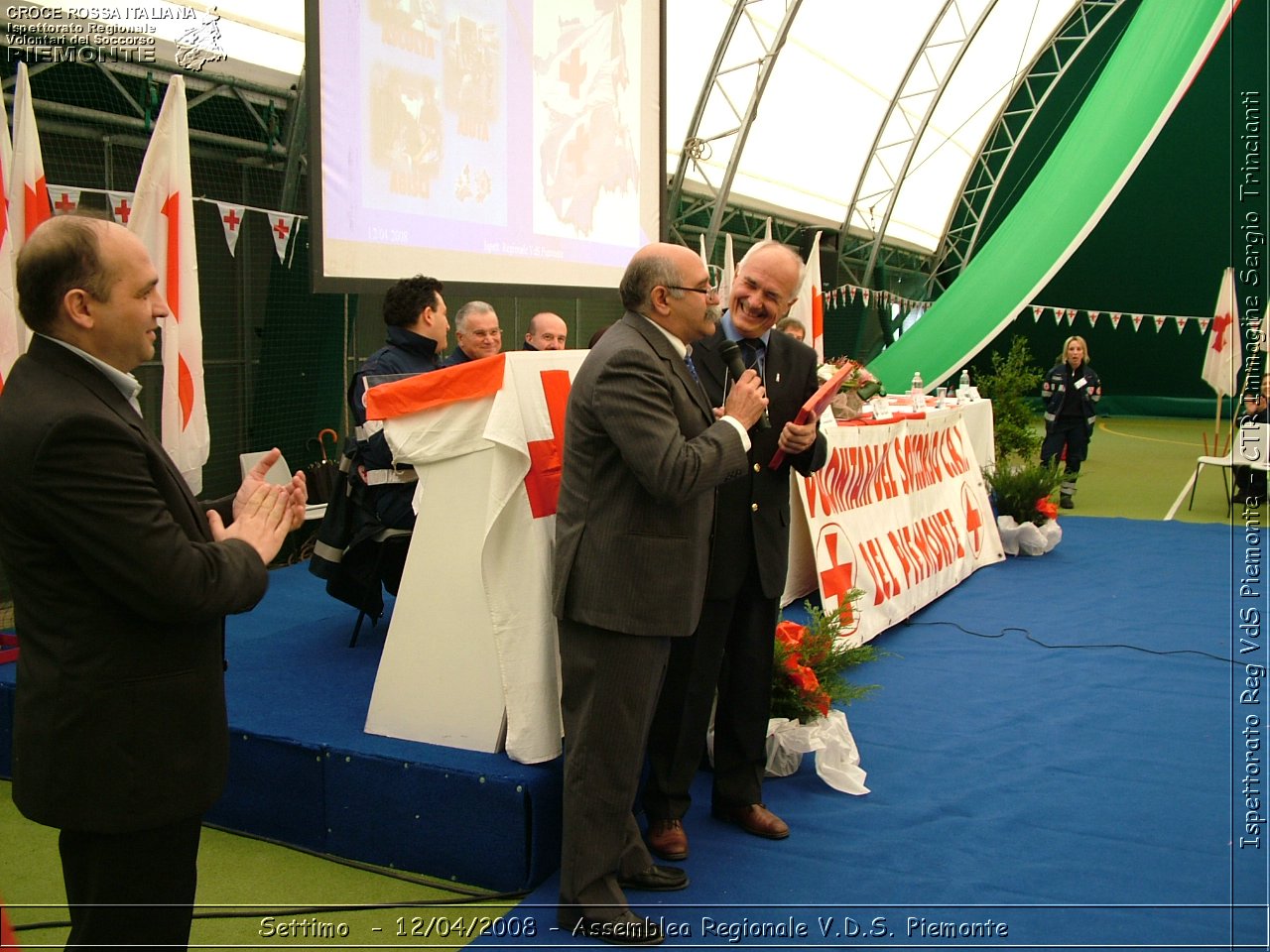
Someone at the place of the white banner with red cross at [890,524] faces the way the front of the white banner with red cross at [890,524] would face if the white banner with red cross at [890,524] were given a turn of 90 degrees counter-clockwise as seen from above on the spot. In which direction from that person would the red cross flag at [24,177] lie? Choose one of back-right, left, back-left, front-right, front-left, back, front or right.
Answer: back

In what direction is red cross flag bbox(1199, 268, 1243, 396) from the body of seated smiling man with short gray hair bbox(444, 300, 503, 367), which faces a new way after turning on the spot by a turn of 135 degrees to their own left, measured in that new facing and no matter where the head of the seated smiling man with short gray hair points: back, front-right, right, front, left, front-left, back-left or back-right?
front-right

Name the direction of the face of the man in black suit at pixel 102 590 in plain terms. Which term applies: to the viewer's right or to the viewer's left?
to the viewer's right

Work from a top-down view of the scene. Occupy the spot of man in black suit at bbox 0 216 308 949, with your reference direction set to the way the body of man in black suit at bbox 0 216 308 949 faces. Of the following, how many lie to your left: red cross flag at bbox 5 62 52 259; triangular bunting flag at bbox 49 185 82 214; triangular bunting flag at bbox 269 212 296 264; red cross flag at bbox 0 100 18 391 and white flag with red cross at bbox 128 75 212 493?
5

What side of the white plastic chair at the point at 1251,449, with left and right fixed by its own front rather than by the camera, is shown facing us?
left

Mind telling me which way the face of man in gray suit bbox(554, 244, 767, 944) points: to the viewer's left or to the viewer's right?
to the viewer's right

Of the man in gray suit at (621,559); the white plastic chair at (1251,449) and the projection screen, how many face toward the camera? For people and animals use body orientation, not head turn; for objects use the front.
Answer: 1

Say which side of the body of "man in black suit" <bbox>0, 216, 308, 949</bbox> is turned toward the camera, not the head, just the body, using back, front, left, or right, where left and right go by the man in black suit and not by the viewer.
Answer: right

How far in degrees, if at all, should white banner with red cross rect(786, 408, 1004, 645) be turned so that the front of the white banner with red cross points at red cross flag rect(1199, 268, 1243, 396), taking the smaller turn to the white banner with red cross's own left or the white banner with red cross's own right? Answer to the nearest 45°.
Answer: approximately 90° to the white banner with red cross's own left

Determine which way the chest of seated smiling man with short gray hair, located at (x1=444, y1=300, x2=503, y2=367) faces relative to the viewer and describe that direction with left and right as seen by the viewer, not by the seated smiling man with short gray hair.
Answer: facing the viewer and to the right of the viewer

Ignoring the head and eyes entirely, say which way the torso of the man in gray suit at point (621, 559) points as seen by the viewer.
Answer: to the viewer's right

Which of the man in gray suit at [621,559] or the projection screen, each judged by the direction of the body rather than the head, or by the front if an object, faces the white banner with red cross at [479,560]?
the projection screen

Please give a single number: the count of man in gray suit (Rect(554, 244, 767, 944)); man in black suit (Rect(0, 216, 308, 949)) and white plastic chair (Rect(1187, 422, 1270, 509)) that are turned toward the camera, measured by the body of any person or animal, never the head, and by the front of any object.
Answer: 0

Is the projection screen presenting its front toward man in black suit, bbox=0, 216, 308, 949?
yes

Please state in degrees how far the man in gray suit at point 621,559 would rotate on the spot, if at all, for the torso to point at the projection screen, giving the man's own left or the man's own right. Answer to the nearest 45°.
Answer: approximately 90° to the man's own left

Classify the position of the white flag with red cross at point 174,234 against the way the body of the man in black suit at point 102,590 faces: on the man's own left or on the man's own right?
on the man's own left

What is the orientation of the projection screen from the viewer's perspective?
toward the camera
